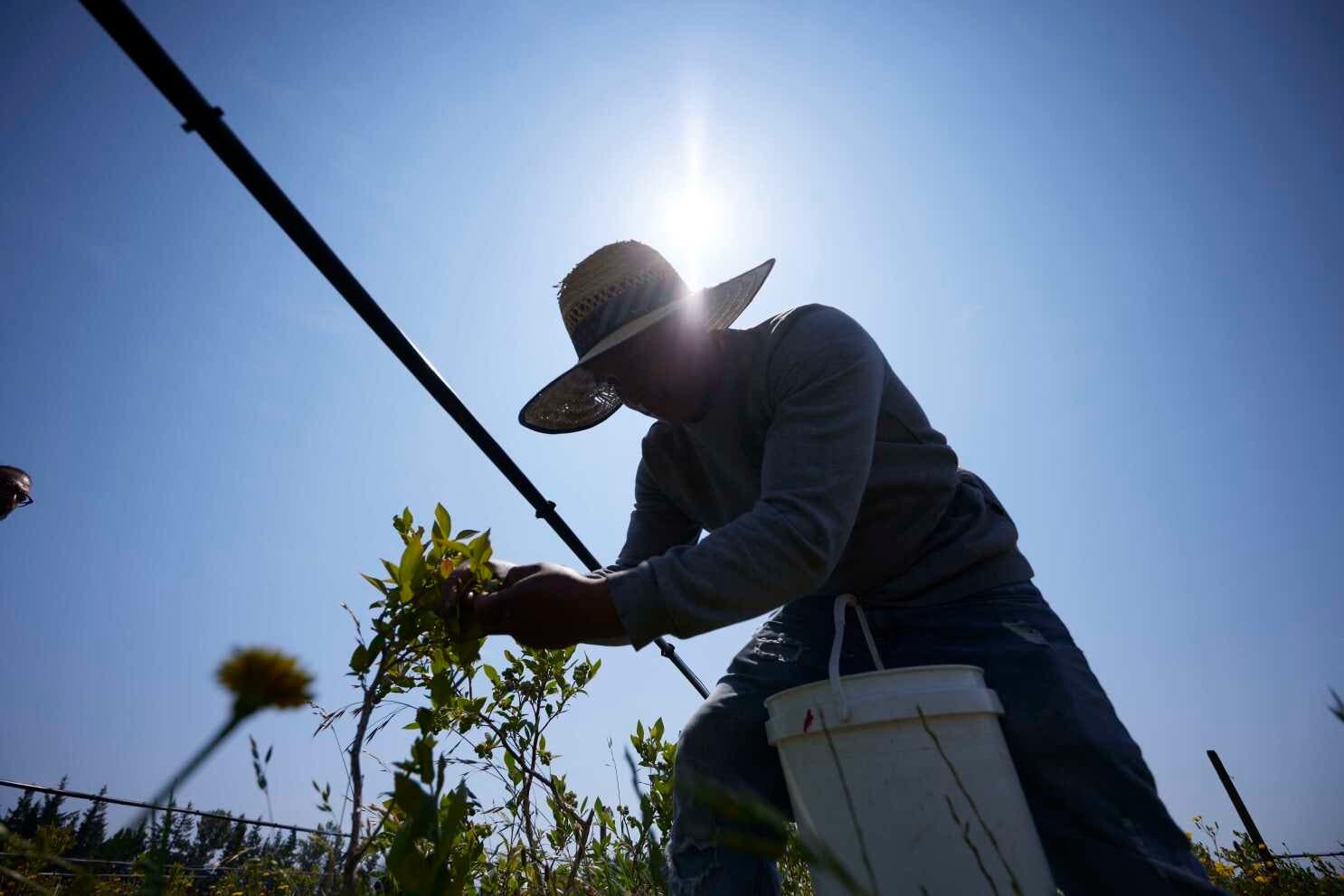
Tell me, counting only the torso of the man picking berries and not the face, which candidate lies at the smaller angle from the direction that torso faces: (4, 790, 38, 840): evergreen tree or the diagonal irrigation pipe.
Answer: the diagonal irrigation pipe

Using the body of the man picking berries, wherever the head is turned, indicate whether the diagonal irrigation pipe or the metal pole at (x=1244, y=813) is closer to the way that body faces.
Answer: the diagonal irrigation pipe

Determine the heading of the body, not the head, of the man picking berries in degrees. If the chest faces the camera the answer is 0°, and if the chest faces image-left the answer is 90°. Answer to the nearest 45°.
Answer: approximately 45°

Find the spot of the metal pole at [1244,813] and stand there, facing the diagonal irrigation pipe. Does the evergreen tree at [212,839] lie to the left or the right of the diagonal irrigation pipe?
right

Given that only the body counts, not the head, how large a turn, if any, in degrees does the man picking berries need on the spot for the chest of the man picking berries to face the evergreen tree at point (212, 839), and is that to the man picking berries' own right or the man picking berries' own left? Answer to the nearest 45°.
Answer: approximately 90° to the man picking berries' own right

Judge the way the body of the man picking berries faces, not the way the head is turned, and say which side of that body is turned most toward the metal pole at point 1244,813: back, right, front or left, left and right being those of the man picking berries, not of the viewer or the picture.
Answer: back
